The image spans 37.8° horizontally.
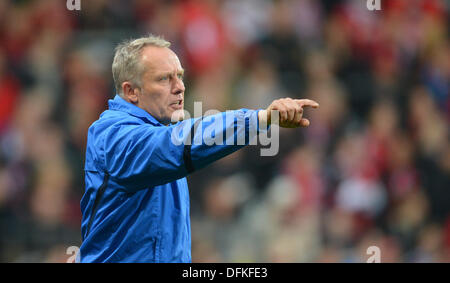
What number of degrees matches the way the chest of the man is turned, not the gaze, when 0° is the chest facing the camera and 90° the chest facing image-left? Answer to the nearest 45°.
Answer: approximately 270°
